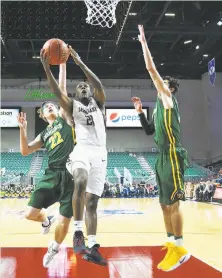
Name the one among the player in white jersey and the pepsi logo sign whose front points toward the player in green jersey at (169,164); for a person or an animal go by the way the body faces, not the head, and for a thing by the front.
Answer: the pepsi logo sign

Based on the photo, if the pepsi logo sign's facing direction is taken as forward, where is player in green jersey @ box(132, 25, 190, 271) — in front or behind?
in front

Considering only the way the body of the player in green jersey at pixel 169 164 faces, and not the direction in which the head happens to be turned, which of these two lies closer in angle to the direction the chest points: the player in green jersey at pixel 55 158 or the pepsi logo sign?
the player in green jersey

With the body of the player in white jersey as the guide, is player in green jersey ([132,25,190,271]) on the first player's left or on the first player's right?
on the first player's left

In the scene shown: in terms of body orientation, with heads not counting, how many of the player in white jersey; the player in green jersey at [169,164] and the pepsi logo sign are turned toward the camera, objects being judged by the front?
2

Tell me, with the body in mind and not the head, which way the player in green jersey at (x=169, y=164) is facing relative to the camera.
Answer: to the viewer's left

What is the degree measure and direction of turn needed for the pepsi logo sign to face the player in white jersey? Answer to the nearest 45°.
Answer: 0° — it already faces them

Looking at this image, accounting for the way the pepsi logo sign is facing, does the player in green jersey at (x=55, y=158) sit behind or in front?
in front

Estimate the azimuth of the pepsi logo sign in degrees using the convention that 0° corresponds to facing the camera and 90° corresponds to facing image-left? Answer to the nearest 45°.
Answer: approximately 0°

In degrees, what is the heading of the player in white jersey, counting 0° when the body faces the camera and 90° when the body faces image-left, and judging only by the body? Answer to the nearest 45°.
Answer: approximately 0°

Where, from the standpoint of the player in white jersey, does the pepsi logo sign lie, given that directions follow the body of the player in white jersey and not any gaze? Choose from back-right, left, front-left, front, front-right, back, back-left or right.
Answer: back

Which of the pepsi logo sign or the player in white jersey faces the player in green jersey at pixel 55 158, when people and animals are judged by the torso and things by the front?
the pepsi logo sign

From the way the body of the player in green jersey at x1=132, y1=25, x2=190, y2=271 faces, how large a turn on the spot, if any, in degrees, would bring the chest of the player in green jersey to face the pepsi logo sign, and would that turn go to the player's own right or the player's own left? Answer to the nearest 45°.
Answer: approximately 90° to the player's own right
